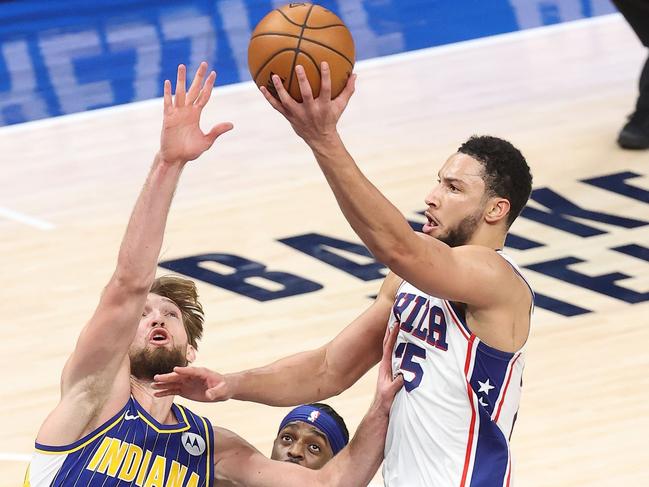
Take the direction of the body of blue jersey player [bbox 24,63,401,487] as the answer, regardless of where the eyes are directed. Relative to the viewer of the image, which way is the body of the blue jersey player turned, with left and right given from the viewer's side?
facing the viewer

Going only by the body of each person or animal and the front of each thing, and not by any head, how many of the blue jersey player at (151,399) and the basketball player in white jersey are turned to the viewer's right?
0

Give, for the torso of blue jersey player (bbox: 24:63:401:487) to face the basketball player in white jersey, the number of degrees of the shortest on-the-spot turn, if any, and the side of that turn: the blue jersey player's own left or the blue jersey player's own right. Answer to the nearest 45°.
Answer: approximately 90° to the blue jersey player's own left

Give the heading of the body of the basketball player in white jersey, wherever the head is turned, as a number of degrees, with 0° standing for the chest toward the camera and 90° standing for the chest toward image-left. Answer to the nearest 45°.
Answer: approximately 45°
